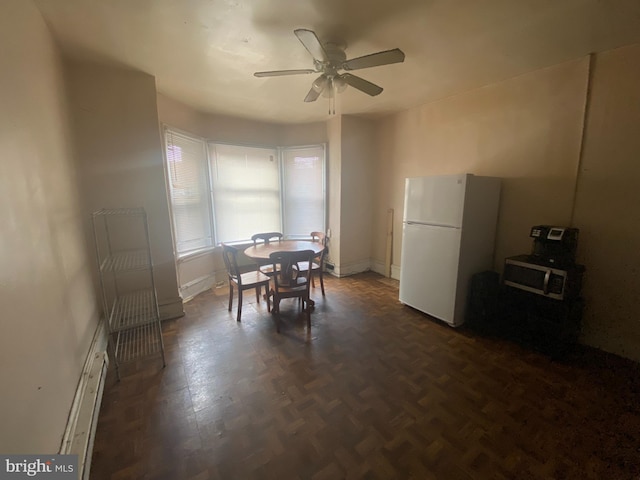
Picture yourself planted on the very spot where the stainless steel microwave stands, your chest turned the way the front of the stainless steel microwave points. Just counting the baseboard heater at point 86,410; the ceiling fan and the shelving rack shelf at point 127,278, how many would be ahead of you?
3

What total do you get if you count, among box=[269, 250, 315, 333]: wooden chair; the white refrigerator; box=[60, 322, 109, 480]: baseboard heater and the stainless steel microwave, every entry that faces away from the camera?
1

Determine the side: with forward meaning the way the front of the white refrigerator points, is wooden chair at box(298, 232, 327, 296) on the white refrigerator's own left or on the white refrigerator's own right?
on the white refrigerator's own right

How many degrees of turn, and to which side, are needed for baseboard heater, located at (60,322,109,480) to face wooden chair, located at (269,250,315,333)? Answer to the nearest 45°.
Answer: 0° — it already faces it

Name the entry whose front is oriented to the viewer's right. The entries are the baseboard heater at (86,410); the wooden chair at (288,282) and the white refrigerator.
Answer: the baseboard heater

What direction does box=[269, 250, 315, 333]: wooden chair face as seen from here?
away from the camera

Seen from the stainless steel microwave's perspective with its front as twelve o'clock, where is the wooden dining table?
The wooden dining table is roughly at 1 o'clock from the stainless steel microwave.

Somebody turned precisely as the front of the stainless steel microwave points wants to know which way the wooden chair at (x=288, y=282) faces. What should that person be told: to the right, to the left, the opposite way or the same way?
to the right

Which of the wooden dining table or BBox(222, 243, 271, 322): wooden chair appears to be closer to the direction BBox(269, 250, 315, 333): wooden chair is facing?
the wooden dining table

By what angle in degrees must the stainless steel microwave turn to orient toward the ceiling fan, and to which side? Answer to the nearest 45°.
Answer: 0° — it already faces it

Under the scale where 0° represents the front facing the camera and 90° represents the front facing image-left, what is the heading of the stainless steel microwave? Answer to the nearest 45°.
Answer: approximately 45°

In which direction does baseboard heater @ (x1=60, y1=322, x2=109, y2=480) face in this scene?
to the viewer's right
